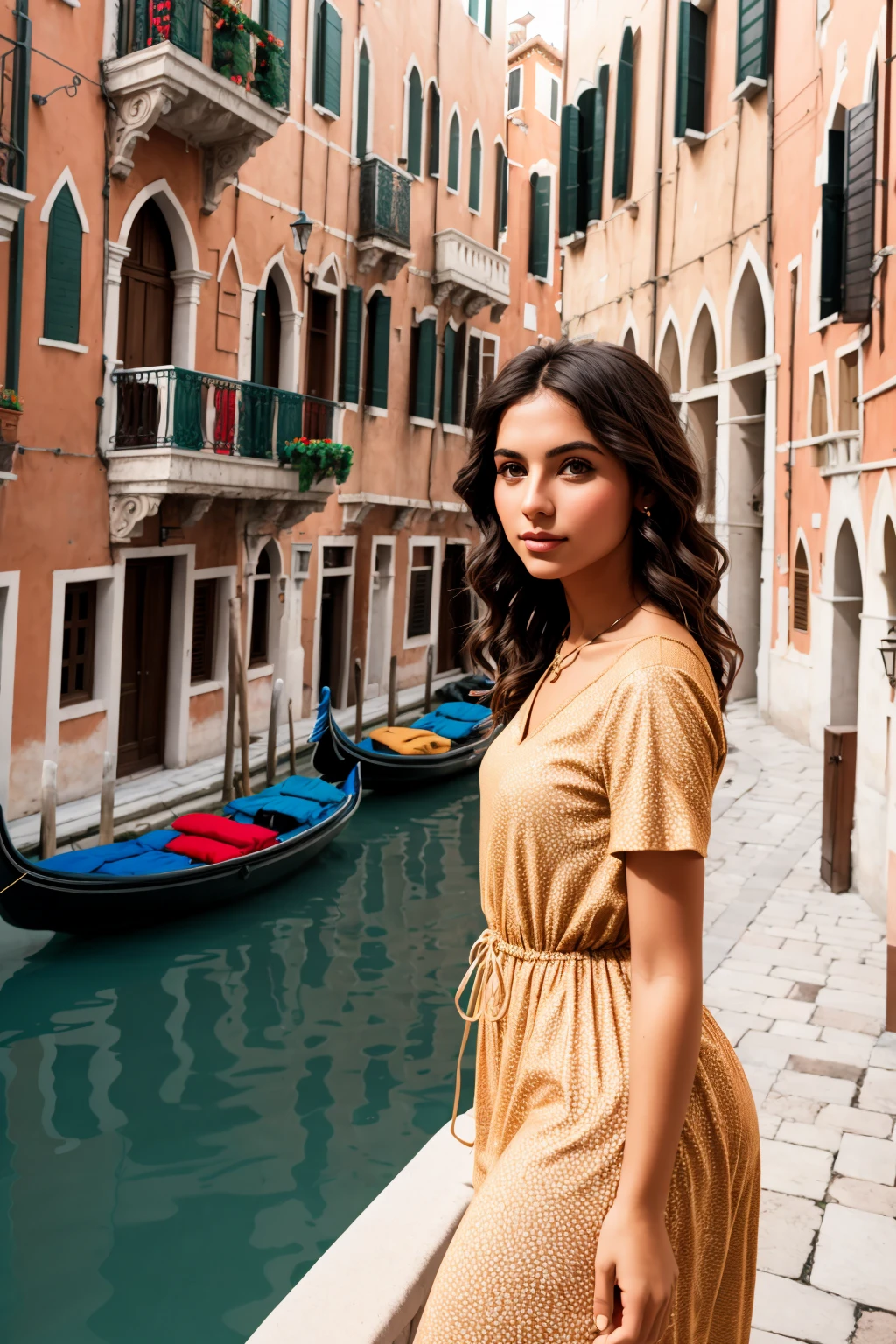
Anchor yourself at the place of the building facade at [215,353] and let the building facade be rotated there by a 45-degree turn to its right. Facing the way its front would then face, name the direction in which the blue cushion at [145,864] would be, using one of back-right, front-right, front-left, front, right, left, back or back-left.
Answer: front

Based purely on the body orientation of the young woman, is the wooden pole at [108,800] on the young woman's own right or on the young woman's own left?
on the young woman's own right

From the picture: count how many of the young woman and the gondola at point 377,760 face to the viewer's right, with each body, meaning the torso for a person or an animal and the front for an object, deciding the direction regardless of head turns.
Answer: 0

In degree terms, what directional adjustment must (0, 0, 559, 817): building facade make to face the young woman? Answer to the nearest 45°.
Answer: approximately 45° to its right

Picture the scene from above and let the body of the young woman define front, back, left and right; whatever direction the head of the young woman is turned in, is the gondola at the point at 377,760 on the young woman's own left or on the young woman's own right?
on the young woman's own right

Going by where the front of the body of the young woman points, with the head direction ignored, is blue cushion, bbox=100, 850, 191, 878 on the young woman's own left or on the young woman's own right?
on the young woman's own right

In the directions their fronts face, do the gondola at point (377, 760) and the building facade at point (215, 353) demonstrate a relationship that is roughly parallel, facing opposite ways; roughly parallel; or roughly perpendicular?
roughly perpendicular

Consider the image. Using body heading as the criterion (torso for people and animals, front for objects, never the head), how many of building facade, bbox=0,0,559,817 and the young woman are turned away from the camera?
0

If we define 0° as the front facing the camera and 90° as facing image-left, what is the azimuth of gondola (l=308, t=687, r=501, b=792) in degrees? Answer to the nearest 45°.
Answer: approximately 45°

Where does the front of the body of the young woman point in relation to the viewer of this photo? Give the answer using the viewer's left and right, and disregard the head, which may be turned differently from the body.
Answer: facing the viewer and to the left of the viewer

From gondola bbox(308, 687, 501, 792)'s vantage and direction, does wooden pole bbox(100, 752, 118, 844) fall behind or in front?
in front

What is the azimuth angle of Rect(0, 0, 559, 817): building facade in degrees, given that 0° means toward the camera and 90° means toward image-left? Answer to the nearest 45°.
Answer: approximately 315°
